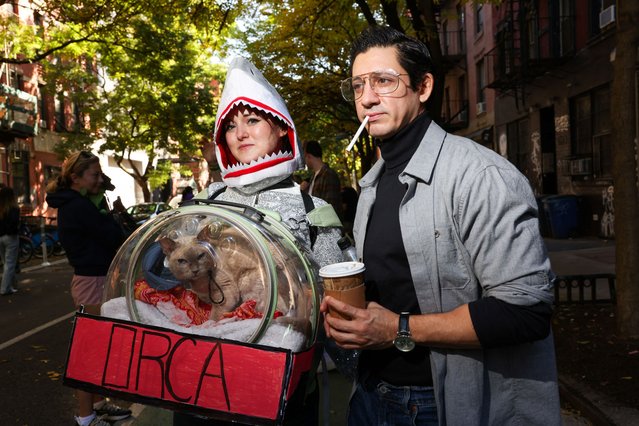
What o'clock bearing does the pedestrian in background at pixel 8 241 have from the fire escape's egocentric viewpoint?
The pedestrian in background is roughly at 12 o'clock from the fire escape.

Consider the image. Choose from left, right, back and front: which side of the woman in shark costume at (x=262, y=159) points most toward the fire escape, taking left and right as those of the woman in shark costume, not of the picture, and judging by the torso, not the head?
back

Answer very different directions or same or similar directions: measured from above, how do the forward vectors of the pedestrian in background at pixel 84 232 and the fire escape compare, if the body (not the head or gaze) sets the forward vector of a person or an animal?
very different directions

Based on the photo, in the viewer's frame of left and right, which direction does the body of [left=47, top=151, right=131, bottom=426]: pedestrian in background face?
facing to the right of the viewer

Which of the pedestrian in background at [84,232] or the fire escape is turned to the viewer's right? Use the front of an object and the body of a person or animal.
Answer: the pedestrian in background

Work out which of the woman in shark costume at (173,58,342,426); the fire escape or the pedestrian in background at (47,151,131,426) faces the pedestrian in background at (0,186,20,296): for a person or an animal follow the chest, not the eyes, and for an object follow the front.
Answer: the fire escape

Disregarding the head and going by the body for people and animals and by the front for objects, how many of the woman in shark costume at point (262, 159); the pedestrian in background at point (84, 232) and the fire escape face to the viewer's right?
1

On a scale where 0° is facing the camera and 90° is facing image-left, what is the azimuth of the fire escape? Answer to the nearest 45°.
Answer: approximately 45°

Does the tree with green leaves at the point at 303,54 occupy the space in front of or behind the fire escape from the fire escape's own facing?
in front
